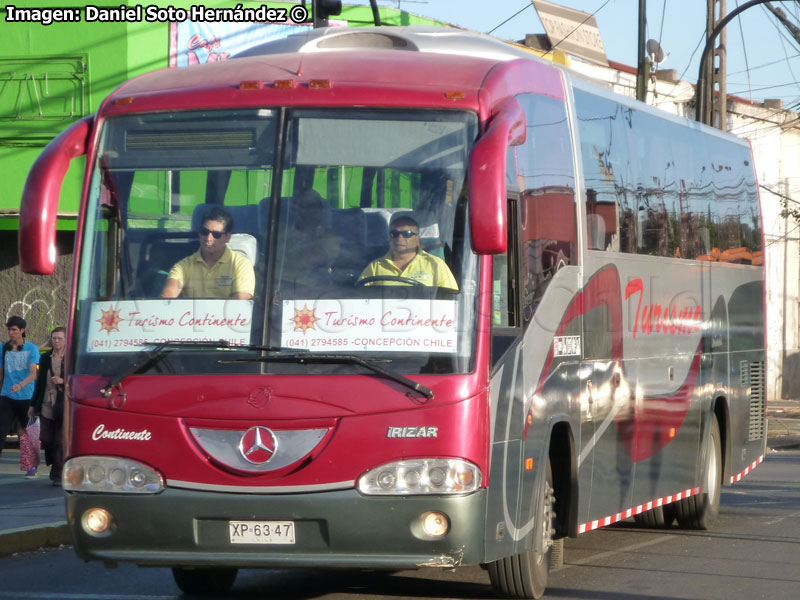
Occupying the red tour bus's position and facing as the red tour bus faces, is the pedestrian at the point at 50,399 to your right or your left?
on your right

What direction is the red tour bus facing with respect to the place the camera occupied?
facing the viewer and to the left of the viewer

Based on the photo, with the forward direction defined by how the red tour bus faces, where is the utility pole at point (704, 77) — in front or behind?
behind

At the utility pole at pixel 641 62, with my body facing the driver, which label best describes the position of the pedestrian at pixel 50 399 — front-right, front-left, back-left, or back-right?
front-right

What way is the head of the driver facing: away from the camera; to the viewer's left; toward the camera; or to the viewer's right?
toward the camera

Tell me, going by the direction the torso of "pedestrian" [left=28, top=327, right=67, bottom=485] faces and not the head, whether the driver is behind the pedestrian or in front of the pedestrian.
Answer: in front

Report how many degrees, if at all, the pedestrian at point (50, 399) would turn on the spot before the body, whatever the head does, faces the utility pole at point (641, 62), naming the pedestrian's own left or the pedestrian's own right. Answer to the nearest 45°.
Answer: approximately 90° to the pedestrian's own left

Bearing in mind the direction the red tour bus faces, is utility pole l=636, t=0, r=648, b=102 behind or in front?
behind

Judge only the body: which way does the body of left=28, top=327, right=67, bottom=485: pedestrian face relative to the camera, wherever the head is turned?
toward the camera

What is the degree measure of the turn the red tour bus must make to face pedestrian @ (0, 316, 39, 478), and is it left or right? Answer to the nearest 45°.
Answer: approximately 90° to its right

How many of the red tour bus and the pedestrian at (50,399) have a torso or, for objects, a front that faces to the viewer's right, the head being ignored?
0

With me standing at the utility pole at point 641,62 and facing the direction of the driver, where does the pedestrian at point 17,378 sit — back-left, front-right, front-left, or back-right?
front-right

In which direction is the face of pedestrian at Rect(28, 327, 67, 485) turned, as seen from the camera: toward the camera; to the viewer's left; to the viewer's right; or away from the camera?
toward the camera
